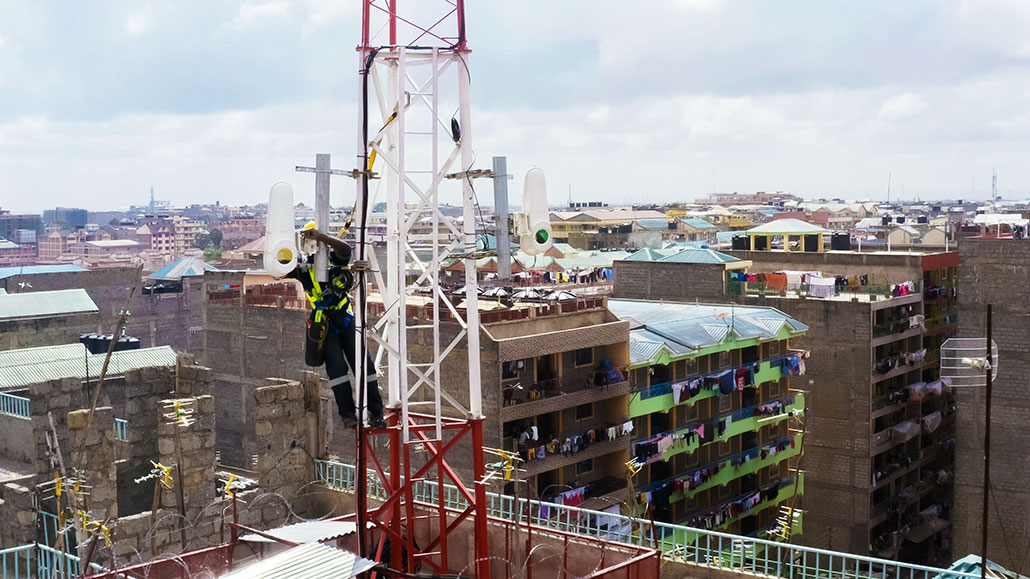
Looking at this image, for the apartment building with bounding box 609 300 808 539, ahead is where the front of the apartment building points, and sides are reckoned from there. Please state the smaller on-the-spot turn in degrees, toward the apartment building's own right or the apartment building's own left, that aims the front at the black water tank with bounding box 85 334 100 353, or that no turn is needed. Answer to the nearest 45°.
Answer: approximately 135° to the apartment building's own right

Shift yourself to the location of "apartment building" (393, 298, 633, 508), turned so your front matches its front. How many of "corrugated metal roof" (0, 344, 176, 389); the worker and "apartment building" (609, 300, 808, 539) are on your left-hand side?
1

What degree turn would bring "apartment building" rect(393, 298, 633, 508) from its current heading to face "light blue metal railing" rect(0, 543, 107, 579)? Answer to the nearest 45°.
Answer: approximately 45° to its right

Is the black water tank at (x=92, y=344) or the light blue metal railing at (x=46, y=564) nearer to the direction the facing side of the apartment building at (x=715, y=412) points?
the light blue metal railing

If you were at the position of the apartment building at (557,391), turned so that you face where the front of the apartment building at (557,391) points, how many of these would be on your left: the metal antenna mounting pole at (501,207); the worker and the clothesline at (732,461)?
1

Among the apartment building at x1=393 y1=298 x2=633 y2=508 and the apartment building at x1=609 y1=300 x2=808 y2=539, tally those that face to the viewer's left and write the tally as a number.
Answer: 0

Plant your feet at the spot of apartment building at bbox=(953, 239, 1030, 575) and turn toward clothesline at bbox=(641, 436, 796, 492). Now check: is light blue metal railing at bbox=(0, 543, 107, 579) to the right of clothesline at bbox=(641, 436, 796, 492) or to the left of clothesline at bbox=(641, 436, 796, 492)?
left

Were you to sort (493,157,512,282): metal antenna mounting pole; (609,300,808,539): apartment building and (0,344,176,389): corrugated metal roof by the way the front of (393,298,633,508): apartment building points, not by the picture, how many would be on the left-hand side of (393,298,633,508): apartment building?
1

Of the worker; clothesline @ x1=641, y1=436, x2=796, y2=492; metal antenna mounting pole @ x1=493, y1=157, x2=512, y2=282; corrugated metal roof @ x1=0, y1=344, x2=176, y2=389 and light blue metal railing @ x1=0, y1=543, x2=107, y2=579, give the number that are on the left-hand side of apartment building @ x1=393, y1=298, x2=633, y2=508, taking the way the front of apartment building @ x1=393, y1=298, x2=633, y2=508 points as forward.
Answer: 1

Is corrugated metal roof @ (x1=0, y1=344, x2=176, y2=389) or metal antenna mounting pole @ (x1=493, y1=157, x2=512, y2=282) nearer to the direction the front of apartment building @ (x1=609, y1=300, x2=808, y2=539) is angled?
the metal antenna mounting pole

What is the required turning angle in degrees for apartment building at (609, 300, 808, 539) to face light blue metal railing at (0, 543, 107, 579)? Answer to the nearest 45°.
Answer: approximately 45° to its right

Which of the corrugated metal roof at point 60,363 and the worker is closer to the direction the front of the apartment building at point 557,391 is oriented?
the worker

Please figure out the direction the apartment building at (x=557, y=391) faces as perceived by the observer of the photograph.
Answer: facing the viewer and to the right of the viewer

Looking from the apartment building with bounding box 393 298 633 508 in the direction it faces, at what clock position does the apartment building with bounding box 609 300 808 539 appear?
the apartment building with bounding box 609 300 808 539 is roughly at 9 o'clock from the apartment building with bounding box 393 298 633 508.
